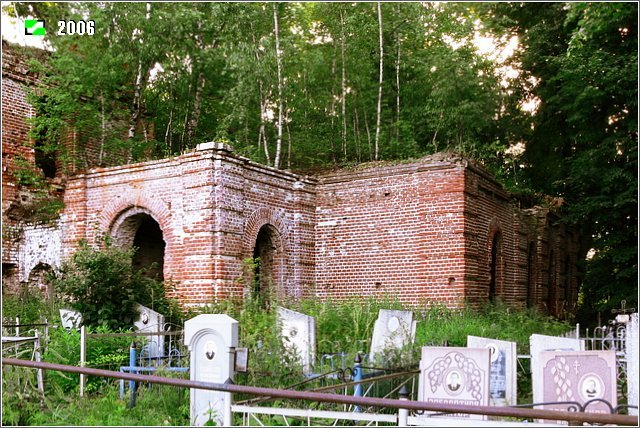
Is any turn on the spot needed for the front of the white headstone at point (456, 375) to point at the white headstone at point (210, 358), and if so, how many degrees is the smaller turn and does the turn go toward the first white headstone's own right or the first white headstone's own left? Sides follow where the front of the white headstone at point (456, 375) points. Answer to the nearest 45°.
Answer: approximately 90° to the first white headstone's own right

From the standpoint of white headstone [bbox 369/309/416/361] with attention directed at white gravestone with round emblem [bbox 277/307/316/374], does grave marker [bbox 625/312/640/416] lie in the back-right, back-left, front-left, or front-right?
back-left

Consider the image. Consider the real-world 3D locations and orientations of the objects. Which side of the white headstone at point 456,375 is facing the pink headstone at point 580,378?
left

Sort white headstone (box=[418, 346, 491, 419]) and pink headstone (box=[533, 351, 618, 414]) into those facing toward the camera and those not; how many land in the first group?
2

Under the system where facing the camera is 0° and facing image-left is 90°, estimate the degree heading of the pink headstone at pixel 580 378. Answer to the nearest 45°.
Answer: approximately 0°

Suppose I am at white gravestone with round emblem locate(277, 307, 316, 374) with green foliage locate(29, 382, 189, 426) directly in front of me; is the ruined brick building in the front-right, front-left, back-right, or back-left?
back-right
